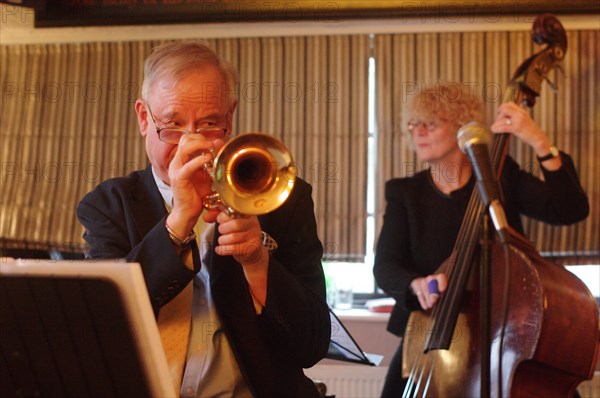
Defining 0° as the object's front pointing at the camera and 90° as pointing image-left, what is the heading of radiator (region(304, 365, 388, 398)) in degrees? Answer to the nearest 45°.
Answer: approximately 0°

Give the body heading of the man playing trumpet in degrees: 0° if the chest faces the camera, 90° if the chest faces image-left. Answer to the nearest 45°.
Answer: approximately 0°

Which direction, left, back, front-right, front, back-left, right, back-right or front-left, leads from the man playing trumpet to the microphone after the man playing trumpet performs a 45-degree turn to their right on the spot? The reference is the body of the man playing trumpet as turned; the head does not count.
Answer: back-left

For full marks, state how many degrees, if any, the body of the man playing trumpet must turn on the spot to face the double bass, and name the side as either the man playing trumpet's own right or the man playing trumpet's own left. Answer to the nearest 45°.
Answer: approximately 90° to the man playing trumpet's own left

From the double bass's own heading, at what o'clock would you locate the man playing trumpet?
The man playing trumpet is roughly at 12 o'clock from the double bass.

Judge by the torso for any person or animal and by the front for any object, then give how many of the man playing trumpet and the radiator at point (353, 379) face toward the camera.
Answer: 2

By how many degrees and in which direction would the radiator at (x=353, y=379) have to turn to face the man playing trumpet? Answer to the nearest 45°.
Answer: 0° — it already faces them

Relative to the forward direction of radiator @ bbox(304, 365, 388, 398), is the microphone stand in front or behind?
in front

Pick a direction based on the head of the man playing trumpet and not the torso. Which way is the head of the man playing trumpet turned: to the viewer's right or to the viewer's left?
to the viewer's right

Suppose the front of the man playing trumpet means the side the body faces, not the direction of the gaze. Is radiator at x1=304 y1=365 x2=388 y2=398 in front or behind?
behind

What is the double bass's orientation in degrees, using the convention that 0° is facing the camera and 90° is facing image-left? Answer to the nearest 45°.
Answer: approximately 45°
